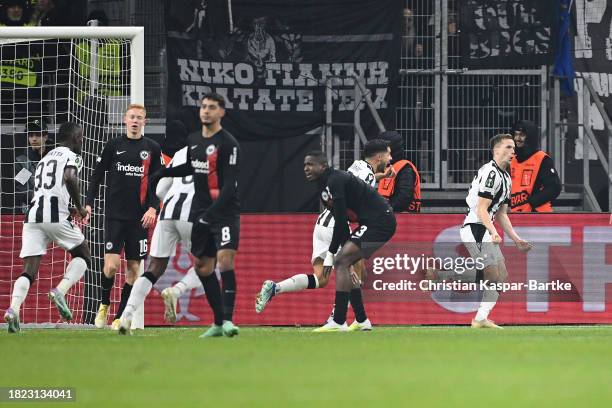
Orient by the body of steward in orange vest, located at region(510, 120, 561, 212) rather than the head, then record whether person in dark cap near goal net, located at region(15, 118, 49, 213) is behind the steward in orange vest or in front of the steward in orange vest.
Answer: in front

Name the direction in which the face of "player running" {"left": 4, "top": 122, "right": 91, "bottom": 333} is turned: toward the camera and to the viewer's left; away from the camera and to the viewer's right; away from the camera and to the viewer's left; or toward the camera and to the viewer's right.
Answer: away from the camera and to the viewer's right

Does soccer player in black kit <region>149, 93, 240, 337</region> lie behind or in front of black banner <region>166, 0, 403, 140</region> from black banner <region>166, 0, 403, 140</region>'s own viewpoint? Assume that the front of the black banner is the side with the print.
in front

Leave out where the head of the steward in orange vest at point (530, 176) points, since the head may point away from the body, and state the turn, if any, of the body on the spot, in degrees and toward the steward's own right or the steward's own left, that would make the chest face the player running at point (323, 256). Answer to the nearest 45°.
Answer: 0° — they already face them
